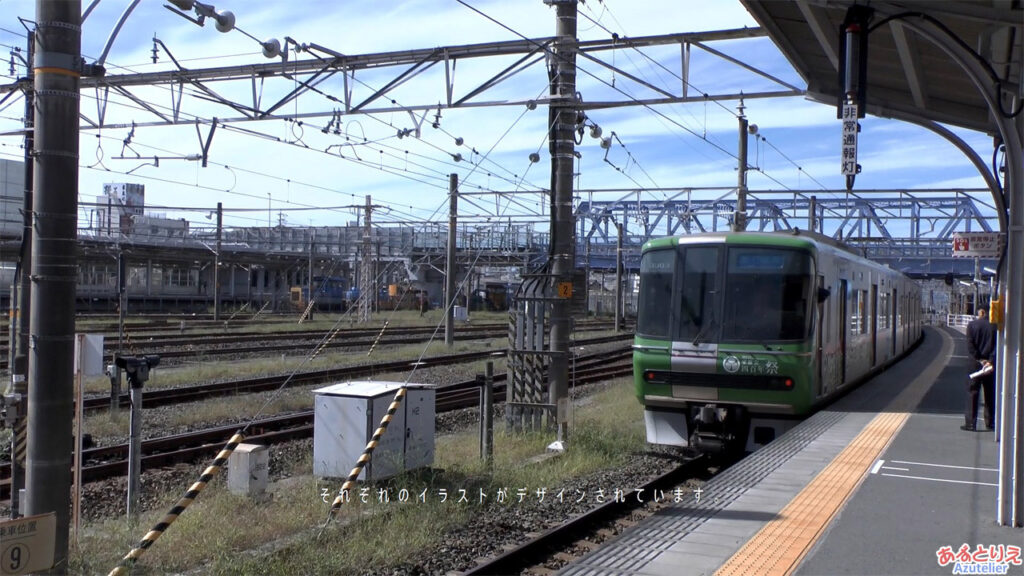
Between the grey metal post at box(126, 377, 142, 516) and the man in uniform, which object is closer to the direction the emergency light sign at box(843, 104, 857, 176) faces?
the grey metal post

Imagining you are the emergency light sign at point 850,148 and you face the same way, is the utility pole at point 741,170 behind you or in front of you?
behind

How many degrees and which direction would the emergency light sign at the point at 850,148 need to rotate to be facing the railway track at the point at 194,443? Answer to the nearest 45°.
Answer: approximately 90° to its right

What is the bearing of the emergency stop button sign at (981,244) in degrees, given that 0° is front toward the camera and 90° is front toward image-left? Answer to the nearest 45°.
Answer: approximately 0°

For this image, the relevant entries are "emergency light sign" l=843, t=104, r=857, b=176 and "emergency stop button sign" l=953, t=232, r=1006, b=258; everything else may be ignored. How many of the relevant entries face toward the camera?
2

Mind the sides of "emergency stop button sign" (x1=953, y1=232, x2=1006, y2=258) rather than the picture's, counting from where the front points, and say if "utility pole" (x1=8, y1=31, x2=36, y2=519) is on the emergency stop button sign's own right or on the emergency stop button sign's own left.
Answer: on the emergency stop button sign's own right
